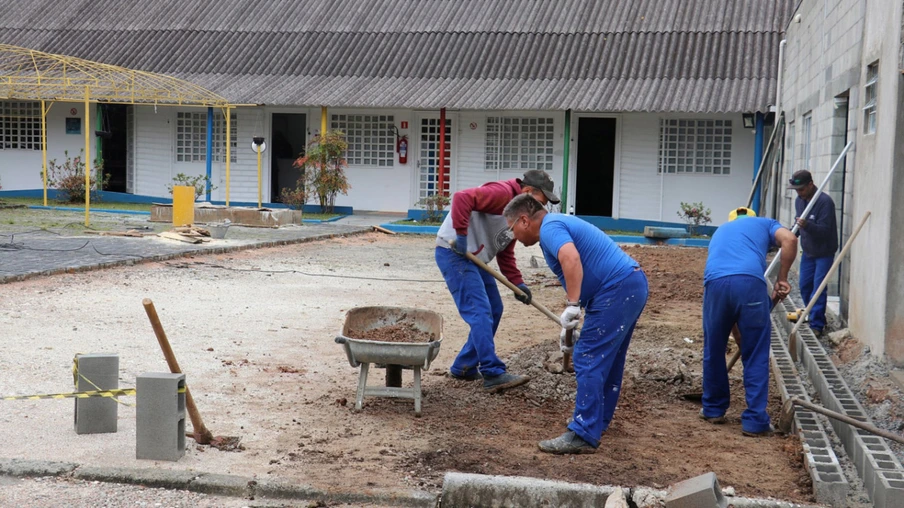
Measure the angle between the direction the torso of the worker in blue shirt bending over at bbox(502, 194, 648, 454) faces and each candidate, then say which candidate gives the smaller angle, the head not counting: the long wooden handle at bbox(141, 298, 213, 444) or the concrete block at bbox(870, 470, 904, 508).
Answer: the long wooden handle

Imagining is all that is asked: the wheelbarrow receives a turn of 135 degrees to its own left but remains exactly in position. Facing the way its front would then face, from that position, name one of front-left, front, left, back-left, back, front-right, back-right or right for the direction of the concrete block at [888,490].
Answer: left

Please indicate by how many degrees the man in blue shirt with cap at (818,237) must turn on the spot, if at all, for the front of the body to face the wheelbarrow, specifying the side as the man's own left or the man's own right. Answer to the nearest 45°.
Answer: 0° — they already face it

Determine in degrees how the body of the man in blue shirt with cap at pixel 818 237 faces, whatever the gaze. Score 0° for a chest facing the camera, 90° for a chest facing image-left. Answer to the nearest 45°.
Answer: approximately 45°

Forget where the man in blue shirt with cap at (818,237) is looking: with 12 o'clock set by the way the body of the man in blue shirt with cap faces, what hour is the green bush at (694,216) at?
The green bush is roughly at 4 o'clock from the man in blue shirt with cap.

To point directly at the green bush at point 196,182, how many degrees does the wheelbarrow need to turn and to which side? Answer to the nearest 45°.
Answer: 0° — it already faces it

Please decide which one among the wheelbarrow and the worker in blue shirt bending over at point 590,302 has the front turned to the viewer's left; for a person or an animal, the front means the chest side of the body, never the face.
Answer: the worker in blue shirt bending over

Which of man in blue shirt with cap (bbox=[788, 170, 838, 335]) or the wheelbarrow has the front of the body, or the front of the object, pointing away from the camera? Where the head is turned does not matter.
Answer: the wheelbarrow

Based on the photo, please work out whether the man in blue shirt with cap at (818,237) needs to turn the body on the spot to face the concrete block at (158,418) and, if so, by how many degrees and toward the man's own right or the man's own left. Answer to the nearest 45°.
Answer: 0° — they already face it

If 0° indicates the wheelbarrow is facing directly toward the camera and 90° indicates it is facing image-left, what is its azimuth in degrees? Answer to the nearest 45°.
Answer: approximately 180°

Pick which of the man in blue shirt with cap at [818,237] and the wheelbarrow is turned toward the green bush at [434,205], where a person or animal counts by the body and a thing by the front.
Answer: the wheelbarrow

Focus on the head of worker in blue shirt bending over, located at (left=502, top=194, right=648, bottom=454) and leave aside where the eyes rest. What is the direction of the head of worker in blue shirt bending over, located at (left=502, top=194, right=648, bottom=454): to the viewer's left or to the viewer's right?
to the viewer's left

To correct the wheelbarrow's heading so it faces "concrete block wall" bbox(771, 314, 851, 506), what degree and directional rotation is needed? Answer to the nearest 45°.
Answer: approximately 135° to its right

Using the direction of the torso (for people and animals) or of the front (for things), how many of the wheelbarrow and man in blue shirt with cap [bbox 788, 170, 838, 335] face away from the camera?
1

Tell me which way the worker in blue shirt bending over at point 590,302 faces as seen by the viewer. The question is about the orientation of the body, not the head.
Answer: to the viewer's left

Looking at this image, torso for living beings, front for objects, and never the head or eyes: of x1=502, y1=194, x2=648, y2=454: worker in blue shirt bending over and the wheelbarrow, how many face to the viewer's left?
1
